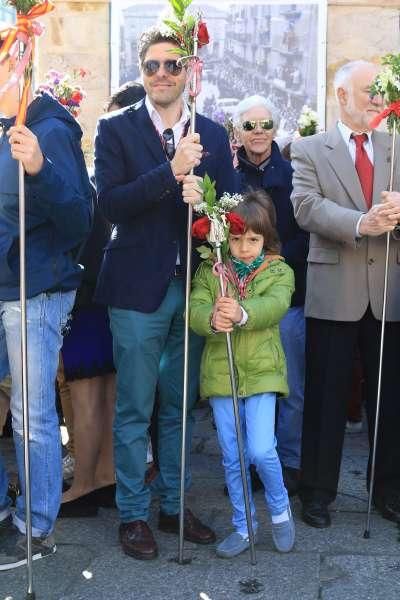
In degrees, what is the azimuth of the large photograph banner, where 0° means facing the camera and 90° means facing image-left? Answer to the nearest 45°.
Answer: approximately 0°

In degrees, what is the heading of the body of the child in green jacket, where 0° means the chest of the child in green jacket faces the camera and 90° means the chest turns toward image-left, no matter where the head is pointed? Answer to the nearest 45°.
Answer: approximately 0°

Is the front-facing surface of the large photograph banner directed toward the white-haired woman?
yes

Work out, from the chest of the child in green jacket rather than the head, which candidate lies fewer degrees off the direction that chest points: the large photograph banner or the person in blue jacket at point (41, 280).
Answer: the person in blue jacket

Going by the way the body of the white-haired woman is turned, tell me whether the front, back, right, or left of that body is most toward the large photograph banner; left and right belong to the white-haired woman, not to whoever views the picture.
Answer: back

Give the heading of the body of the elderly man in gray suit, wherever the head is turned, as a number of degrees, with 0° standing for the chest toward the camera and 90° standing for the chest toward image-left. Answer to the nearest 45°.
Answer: approximately 315°
